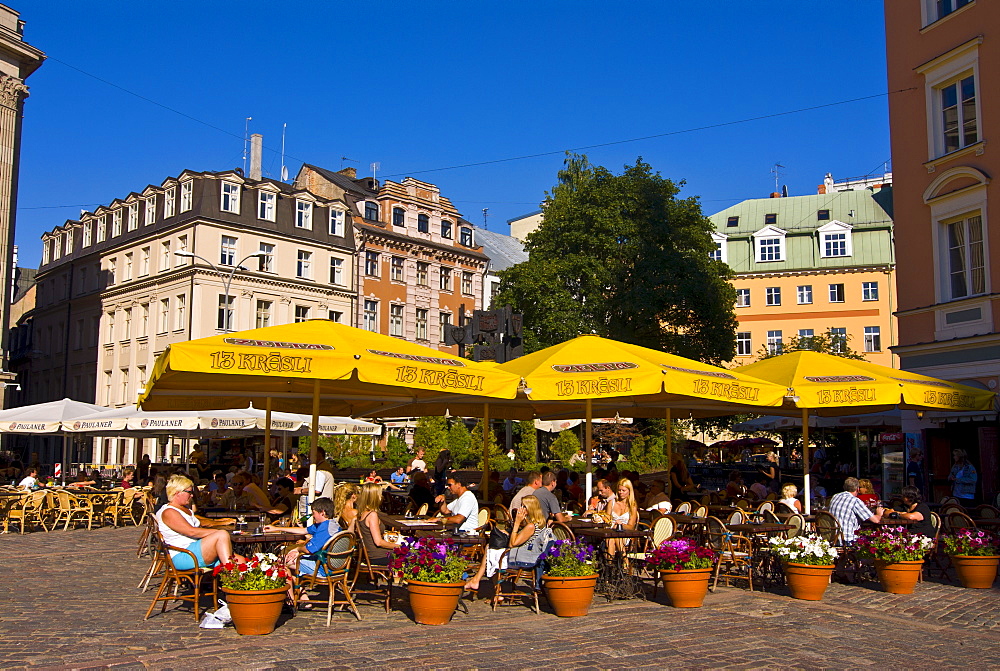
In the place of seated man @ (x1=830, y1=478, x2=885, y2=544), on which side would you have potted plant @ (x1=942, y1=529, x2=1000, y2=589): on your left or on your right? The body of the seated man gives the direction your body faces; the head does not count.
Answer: on your right

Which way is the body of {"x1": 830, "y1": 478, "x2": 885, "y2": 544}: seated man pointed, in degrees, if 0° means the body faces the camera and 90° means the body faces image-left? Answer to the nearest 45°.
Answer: approximately 225°

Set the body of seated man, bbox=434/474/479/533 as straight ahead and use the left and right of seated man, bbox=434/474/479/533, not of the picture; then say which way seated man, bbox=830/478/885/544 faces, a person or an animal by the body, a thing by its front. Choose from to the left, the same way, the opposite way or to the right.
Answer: the opposite way

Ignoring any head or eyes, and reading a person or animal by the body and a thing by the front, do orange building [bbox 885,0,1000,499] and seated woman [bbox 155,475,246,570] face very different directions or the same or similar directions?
very different directions

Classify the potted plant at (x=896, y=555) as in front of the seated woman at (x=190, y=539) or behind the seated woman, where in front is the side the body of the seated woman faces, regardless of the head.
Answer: in front

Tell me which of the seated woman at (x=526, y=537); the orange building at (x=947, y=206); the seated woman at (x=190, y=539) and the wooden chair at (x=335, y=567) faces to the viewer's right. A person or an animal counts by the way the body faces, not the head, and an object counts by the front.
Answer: the seated woman at (x=190, y=539)

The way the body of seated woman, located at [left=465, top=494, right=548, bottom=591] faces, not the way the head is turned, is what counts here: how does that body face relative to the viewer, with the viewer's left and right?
facing to the left of the viewer

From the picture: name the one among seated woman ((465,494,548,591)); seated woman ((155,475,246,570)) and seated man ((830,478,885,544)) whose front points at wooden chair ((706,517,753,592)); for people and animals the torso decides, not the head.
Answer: seated woman ((155,475,246,570))

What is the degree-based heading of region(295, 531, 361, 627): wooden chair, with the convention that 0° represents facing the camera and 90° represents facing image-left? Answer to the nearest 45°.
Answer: approximately 135°

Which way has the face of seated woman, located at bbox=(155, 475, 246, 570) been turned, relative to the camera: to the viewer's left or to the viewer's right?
to the viewer's right

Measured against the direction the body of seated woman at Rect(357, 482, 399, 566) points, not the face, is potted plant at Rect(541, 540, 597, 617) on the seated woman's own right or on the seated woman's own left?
on the seated woman's own right

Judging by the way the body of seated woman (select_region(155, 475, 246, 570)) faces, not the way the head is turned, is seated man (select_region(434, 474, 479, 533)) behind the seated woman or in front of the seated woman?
in front

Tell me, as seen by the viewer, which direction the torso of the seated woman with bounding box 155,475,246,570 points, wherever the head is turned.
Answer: to the viewer's right
